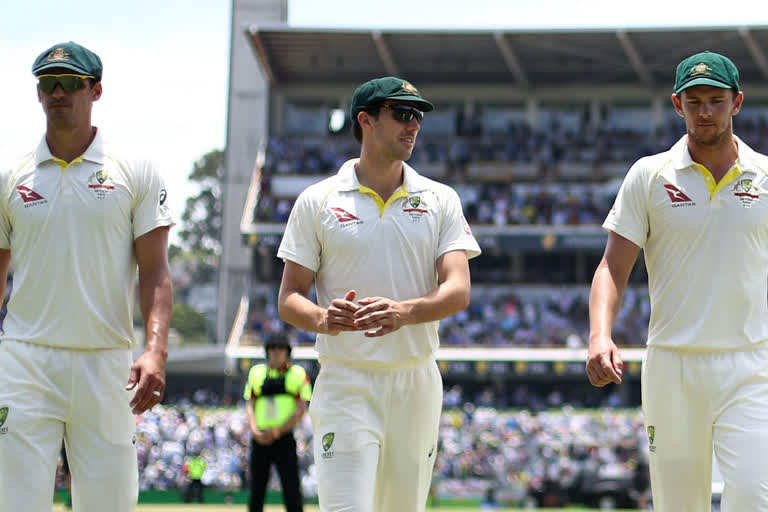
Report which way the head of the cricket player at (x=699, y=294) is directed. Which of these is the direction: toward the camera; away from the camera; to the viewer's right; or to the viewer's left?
toward the camera

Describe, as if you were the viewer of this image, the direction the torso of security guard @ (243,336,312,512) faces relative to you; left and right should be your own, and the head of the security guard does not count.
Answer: facing the viewer

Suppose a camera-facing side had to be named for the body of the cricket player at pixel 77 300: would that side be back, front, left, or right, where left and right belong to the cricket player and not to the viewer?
front

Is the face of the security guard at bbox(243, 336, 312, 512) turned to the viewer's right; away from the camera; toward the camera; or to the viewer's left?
toward the camera

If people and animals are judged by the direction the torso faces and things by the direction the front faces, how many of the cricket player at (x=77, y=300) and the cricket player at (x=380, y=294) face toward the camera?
2

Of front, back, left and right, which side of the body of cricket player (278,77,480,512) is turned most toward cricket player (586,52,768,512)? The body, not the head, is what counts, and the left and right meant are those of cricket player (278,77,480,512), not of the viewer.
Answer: left

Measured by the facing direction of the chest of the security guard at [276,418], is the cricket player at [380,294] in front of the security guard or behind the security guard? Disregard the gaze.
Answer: in front

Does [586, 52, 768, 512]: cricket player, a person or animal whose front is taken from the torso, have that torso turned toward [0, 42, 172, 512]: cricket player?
no

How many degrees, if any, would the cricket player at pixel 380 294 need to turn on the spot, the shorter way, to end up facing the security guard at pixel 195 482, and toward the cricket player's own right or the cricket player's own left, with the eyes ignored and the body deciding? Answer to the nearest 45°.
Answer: approximately 180°

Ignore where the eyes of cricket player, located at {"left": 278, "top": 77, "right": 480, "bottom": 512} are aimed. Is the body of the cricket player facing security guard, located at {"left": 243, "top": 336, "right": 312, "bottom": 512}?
no

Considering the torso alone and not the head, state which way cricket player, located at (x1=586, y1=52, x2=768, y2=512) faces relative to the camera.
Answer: toward the camera

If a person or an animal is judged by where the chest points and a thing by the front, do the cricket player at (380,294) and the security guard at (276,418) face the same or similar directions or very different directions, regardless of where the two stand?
same or similar directions

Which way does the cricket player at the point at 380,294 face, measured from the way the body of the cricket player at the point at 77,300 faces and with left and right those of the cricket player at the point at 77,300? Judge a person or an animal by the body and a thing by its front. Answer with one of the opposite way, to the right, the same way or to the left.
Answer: the same way

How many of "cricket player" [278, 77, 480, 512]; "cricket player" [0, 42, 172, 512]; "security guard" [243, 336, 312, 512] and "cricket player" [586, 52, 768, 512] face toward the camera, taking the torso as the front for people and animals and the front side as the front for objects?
4

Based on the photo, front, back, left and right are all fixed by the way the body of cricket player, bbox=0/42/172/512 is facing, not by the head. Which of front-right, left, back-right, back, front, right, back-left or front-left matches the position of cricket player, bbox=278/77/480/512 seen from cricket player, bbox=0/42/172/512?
left
